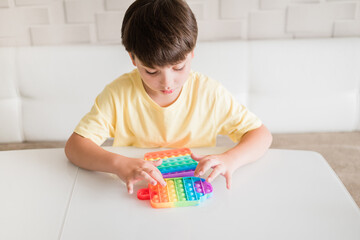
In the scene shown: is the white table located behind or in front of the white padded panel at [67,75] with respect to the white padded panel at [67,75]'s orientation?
in front

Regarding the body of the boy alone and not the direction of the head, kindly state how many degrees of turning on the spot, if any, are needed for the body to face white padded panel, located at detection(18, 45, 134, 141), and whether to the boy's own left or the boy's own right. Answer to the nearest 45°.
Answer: approximately 135° to the boy's own right

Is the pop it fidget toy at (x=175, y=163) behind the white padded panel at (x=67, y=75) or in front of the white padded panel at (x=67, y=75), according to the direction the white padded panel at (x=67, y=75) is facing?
in front

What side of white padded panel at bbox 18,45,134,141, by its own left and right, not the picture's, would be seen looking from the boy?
front

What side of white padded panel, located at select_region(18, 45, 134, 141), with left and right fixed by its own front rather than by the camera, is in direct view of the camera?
front

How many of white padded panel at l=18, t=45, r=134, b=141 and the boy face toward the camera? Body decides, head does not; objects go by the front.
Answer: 2
